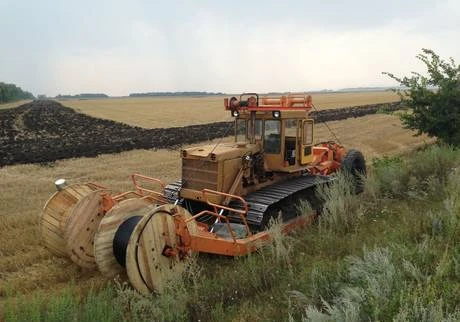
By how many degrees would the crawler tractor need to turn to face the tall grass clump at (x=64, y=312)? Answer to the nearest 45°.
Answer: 0° — it already faces it

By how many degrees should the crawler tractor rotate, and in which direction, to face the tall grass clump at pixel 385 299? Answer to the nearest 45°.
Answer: approximately 45° to its left

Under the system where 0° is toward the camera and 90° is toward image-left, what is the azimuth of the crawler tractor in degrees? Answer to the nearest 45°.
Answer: approximately 45°

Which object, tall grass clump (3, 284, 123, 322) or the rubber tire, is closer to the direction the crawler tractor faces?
the tall grass clump

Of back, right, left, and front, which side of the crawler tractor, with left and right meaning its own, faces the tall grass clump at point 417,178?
back

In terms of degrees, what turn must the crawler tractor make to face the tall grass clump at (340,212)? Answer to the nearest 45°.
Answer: approximately 135° to its left

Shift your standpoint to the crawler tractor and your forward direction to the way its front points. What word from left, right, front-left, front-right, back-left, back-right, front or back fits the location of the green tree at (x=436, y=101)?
back

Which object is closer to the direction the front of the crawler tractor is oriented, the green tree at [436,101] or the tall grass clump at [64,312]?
the tall grass clump

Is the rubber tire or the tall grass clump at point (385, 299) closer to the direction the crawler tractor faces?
the tall grass clump

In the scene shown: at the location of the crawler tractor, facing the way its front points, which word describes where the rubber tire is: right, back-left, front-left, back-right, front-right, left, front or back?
back

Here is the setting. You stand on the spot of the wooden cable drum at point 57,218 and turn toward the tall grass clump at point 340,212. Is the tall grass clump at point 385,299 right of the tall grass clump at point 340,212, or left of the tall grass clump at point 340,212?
right
